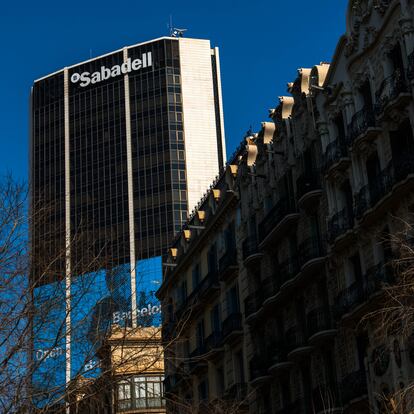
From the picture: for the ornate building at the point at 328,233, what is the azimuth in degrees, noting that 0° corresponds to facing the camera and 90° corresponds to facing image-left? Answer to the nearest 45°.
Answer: approximately 45°
